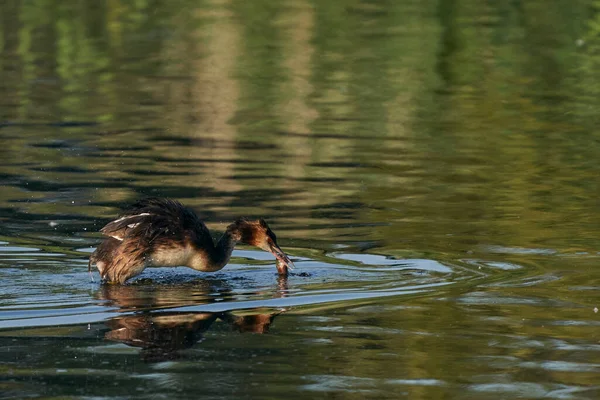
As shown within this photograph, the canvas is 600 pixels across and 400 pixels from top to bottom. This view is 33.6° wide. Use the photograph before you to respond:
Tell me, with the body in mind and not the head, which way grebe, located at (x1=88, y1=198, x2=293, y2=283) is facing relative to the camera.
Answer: to the viewer's right
